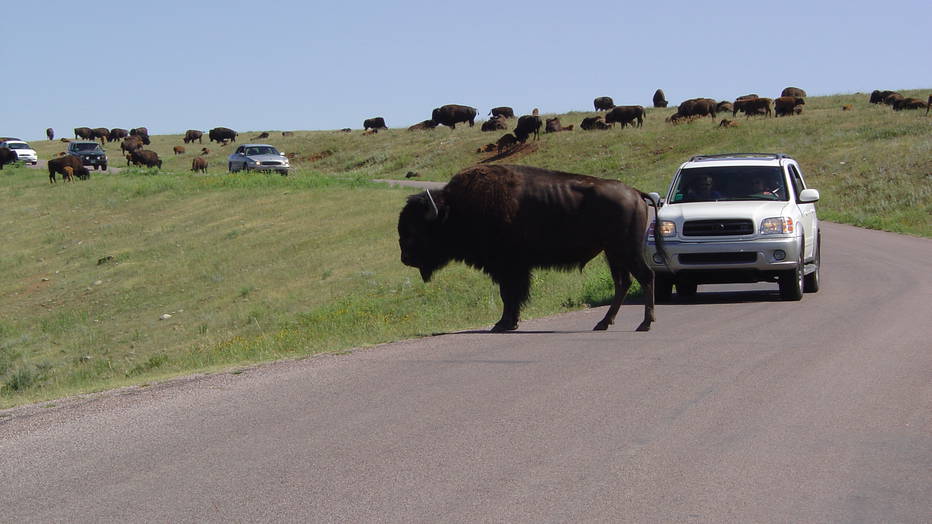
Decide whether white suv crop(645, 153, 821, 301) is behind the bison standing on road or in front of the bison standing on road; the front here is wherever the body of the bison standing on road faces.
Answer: behind

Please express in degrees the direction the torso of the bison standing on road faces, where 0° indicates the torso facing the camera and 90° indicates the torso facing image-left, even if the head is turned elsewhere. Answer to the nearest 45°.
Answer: approximately 90°

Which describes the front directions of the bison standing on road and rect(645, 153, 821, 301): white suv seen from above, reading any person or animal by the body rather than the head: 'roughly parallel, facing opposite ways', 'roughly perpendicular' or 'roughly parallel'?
roughly perpendicular

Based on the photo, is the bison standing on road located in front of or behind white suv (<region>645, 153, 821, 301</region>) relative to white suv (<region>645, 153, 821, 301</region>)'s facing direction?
in front

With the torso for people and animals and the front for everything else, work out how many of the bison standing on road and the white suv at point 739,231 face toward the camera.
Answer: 1

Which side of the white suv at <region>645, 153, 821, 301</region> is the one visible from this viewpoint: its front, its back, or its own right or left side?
front
